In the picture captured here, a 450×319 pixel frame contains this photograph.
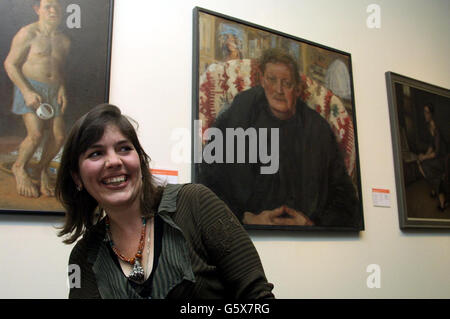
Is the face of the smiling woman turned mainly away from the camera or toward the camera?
toward the camera

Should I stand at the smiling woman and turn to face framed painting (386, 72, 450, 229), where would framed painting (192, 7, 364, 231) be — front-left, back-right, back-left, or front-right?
front-left

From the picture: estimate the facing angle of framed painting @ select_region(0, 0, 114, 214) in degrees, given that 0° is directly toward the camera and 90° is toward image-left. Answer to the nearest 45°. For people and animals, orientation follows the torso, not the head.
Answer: approximately 0°

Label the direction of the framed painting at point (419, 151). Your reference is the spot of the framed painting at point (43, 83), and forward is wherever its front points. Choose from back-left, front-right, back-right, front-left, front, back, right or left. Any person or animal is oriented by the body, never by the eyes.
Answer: left

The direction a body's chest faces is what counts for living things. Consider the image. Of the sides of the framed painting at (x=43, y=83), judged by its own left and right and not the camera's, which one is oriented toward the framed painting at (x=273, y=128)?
left
